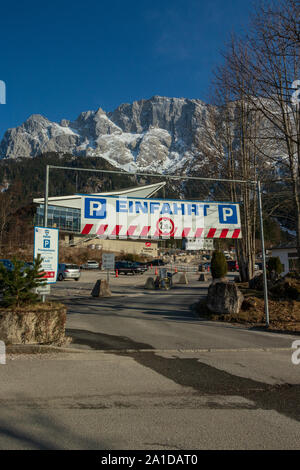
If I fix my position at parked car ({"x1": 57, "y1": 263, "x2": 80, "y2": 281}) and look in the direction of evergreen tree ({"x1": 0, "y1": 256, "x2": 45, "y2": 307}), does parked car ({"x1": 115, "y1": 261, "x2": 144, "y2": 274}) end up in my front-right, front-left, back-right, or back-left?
back-left

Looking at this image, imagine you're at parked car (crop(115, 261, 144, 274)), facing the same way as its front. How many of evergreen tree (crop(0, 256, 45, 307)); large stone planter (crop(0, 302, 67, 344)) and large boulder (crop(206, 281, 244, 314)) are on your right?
3

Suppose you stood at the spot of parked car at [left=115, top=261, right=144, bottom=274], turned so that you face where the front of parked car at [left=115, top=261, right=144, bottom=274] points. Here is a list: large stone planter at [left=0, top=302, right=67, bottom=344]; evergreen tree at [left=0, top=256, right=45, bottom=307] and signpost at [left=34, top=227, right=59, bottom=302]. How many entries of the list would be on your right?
3

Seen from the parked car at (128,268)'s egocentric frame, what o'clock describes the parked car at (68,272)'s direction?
the parked car at (68,272) is roughly at 4 o'clock from the parked car at (128,268).

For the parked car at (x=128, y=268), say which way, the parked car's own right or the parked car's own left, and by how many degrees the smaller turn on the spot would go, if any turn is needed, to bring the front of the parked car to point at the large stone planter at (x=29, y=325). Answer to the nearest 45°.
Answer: approximately 90° to the parked car's own right

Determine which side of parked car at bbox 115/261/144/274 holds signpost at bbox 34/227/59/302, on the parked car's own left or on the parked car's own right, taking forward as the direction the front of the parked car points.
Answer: on the parked car's own right

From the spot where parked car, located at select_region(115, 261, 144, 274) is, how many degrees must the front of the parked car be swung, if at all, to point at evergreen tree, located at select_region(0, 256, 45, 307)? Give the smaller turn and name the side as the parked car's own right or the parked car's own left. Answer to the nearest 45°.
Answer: approximately 90° to the parked car's own right
